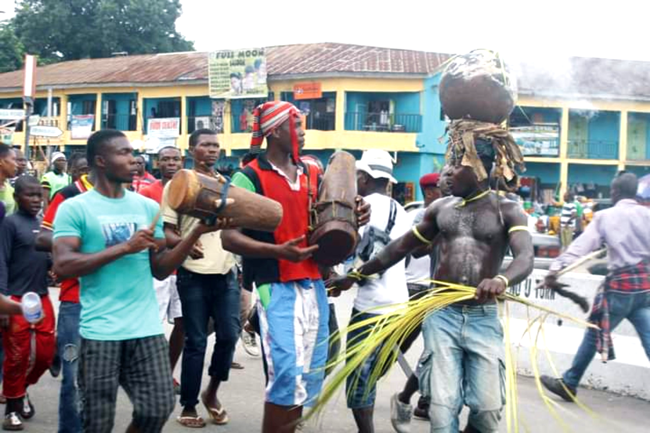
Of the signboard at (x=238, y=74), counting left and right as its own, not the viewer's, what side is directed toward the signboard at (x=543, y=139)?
left

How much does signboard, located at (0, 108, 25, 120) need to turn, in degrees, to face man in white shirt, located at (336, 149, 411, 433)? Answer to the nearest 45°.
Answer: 0° — it already faces them

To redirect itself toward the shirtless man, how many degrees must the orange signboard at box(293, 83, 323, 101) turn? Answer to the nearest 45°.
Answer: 0° — it already faces them

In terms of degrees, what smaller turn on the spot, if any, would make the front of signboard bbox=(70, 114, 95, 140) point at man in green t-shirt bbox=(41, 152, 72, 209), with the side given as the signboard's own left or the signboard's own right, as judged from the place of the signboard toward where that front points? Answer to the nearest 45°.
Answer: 0° — it already faces them

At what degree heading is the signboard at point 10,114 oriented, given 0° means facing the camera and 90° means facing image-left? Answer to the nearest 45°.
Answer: approximately 0°

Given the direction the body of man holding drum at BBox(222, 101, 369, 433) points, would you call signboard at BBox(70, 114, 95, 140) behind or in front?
behind

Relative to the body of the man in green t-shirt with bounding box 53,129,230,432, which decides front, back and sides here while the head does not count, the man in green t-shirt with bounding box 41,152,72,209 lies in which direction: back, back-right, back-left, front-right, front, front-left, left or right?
back-left

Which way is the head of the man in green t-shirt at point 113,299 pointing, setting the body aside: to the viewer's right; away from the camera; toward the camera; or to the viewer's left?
to the viewer's right
